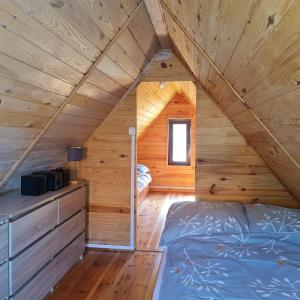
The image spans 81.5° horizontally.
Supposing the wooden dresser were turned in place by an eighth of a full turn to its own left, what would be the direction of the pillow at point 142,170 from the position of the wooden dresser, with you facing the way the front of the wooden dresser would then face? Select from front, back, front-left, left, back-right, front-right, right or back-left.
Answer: front-left

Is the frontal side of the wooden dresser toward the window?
no

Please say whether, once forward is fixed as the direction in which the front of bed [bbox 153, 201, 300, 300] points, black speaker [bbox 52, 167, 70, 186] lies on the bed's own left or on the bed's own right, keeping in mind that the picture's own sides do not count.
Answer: on the bed's own right

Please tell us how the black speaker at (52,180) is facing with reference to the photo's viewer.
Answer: facing the viewer and to the right of the viewer

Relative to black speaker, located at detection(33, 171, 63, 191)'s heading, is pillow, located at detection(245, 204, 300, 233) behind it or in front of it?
in front

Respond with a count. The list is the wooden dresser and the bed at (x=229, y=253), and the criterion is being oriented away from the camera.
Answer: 0

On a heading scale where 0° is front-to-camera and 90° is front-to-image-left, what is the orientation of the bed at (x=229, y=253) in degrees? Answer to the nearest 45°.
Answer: approximately 0°

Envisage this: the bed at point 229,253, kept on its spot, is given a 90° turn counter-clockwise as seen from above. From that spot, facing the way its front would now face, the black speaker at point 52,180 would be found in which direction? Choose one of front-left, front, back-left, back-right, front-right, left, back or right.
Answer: back

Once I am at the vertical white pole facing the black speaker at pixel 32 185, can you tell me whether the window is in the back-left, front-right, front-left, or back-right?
back-right

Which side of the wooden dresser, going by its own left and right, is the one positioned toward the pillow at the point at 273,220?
front

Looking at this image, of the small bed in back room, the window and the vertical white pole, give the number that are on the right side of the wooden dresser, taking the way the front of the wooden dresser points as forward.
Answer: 0

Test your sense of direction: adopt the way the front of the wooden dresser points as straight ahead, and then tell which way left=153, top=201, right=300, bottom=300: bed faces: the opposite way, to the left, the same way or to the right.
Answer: to the right

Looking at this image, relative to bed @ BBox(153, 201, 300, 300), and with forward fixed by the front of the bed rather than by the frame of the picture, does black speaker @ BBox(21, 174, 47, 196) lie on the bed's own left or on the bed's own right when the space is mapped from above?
on the bed's own right

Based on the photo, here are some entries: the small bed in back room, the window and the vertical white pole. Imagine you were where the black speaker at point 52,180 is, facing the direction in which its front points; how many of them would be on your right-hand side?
0
